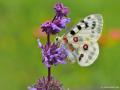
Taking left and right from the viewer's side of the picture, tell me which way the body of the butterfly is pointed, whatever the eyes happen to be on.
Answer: facing to the left of the viewer
